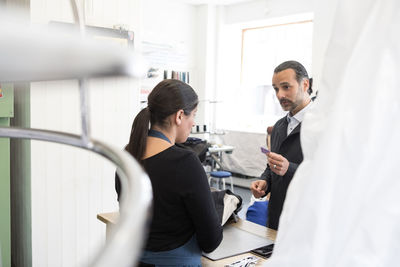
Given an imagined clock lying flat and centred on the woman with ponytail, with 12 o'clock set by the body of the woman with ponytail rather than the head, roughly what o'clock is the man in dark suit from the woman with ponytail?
The man in dark suit is roughly at 12 o'clock from the woman with ponytail.

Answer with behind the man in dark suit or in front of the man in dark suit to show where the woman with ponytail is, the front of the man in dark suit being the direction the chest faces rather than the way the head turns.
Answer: in front

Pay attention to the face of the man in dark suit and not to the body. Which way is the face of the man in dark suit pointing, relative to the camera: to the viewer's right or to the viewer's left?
to the viewer's left

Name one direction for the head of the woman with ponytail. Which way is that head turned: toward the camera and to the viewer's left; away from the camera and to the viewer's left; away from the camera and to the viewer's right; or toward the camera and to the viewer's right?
away from the camera and to the viewer's right

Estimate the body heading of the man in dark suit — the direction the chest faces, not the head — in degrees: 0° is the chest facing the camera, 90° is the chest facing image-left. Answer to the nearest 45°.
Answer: approximately 45°

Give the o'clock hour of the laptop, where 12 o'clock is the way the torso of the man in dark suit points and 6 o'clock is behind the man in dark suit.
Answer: The laptop is roughly at 11 o'clock from the man in dark suit.

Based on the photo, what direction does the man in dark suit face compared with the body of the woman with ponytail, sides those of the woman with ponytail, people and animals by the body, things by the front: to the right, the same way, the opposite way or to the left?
the opposite way

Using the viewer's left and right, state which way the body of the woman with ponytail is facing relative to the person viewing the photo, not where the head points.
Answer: facing away from the viewer and to the right of the viewer
